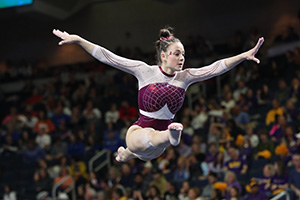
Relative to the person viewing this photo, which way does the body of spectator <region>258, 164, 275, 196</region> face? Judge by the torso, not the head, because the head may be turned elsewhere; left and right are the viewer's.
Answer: facing the viewer and to the left of the viewer

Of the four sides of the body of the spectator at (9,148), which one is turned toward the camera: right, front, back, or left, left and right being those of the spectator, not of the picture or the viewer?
front

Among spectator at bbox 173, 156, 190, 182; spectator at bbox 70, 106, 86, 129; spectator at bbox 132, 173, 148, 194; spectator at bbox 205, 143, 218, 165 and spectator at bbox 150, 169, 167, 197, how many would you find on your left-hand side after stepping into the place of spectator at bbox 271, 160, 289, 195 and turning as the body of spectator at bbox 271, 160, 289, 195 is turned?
0

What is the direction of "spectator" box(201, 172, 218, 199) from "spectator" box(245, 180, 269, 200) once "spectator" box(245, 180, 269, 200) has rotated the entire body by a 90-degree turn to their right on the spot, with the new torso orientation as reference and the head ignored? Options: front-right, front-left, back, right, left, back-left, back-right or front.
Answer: front

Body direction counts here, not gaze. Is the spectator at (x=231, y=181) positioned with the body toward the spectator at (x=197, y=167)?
no

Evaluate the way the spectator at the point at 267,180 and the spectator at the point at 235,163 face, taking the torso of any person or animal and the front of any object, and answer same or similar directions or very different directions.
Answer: same or similar directions

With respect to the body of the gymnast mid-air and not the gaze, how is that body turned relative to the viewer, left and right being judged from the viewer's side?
facing the viewer and to the right of the viewer

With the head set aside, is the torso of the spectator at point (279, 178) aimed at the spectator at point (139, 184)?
no

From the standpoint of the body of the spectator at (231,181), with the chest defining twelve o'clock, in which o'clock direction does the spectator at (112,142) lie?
the spectator at (112,142) is roughly at 3 o'clock from the spectator at (231,181).

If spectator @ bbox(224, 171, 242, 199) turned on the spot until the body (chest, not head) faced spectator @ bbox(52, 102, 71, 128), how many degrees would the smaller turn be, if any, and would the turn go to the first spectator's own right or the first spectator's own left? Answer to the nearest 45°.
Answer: approximately 90° to the first spectator's own right

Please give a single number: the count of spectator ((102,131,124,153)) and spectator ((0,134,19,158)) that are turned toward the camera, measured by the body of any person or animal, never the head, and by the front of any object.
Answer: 2

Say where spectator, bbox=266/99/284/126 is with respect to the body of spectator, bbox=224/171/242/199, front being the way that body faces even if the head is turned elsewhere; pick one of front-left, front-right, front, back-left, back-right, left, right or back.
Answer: back
